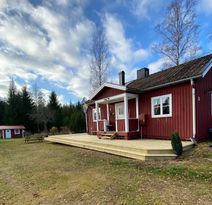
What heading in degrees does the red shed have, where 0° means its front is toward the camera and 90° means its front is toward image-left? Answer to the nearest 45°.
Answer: approximately 0°

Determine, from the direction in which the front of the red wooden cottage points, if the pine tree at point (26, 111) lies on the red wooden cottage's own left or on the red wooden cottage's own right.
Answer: on the red wooden cottage's own right

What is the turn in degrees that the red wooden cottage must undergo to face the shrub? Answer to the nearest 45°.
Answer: approximately 45° to its left

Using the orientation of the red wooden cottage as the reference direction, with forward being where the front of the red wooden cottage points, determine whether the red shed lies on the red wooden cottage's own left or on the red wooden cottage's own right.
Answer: on the red wooden cottage's own right

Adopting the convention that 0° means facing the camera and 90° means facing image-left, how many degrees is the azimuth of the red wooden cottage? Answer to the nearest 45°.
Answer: approximately 45°

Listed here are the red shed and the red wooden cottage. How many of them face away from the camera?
0
